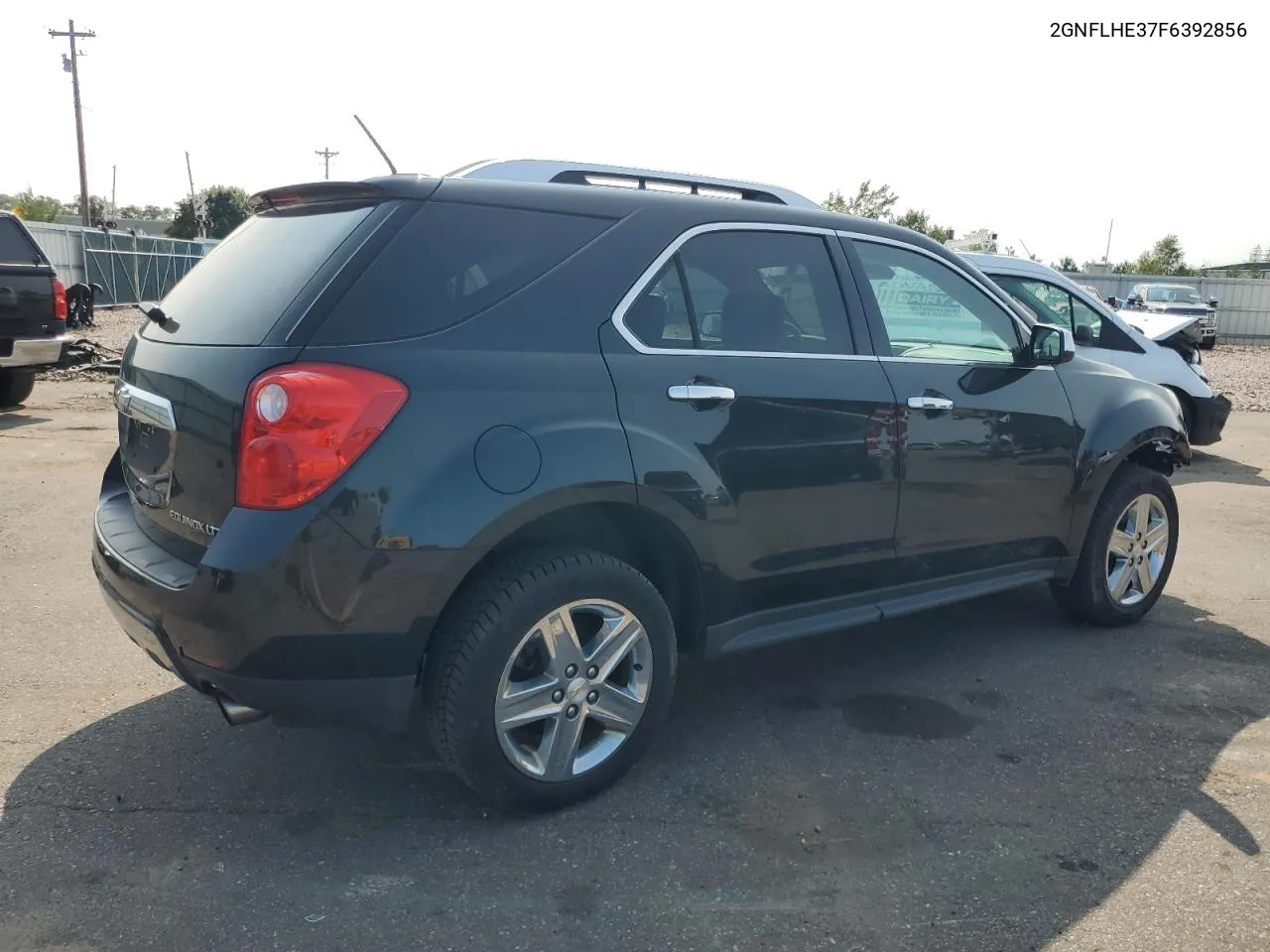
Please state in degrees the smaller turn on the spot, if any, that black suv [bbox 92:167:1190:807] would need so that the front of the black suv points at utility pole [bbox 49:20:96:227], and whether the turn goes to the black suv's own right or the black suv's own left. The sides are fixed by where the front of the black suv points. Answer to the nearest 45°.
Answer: approximately 90° to the black suv's own left

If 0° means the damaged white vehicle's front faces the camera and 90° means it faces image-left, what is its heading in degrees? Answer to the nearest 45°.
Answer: approximately 270°

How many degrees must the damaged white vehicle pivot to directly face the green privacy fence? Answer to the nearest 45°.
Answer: approximately 135° to its left

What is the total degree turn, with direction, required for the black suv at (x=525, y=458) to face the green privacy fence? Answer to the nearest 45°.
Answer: approximately 90° to its left

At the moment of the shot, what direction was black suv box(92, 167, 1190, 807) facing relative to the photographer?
facing away from the viewer and to the right of the viewer

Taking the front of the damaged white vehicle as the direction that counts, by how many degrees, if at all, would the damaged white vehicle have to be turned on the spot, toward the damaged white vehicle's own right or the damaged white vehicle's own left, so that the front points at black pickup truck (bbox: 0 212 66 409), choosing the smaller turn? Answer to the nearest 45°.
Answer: approximately 180°

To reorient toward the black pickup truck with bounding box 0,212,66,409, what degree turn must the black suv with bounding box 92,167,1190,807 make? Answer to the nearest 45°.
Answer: approximately 90° to its left
